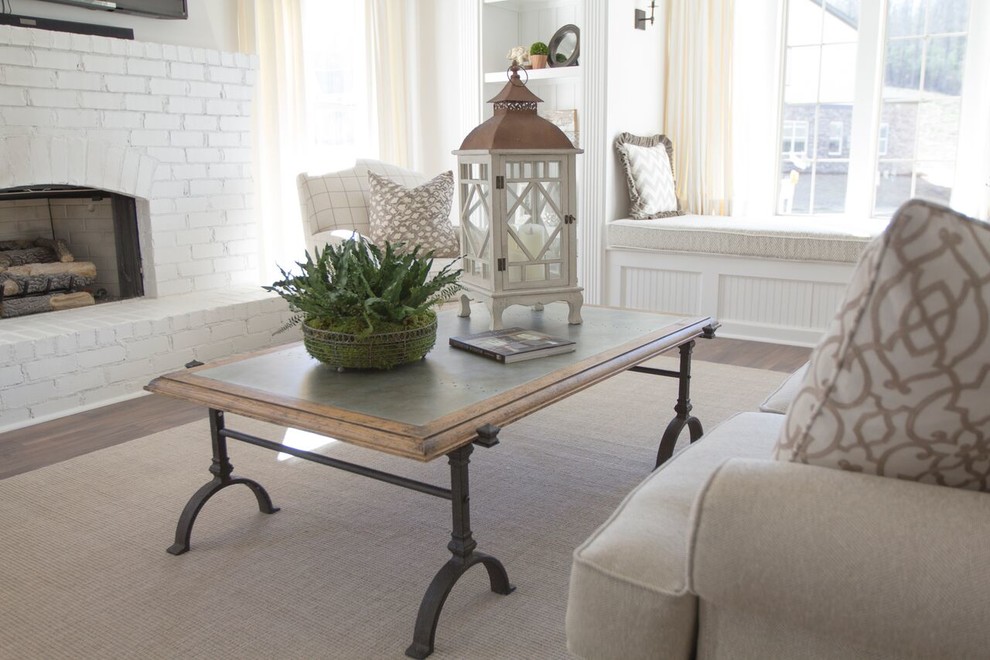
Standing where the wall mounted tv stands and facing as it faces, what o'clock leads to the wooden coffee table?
The wooden coffee table is roughly at 1 o'clock from the wall mounted tv.

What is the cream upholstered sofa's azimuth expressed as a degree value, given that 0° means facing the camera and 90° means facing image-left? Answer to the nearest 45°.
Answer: approximately 90°

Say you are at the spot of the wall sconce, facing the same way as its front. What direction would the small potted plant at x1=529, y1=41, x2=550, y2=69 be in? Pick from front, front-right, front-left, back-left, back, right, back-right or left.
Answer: back-right

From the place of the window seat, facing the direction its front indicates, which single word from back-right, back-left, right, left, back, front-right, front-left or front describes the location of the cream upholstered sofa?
front-left

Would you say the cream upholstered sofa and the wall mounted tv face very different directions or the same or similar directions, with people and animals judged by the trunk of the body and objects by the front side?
very different directions

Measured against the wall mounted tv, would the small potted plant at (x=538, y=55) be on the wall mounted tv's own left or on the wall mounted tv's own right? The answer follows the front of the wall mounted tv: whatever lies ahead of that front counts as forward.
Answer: on the wall mounted tv's own left

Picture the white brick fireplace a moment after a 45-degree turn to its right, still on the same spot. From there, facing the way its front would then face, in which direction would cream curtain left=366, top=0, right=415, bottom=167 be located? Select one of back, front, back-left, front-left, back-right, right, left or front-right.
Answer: back-left

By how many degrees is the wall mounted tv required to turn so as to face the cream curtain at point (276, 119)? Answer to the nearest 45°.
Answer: approximately 90° to its left
